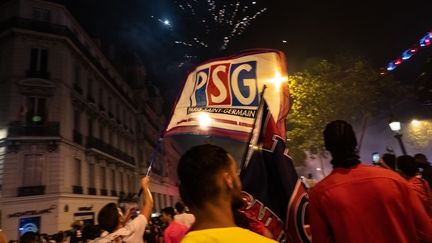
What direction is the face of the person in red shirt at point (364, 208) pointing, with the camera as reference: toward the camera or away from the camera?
away from the camera

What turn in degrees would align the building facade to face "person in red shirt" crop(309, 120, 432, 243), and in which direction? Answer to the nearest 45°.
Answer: approximately 45° to its right

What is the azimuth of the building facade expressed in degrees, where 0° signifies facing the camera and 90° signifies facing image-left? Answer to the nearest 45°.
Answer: approximately 315°
